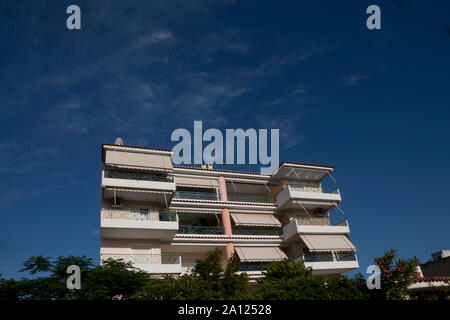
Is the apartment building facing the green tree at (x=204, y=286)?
yes

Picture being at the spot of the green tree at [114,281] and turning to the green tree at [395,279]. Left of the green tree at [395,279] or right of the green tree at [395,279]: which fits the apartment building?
left

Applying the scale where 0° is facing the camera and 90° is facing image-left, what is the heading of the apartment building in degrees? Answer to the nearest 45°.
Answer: approximately 0°

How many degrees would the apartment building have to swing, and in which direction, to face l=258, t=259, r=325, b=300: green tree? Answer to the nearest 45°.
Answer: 0° — it already faces it
